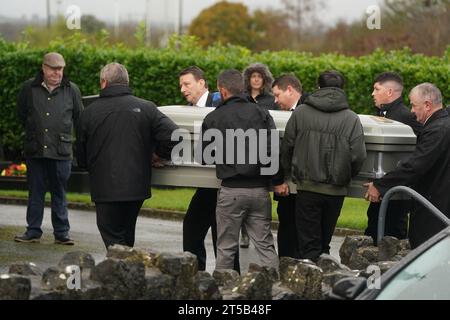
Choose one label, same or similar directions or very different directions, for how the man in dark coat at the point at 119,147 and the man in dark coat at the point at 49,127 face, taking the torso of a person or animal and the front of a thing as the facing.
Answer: very different directions

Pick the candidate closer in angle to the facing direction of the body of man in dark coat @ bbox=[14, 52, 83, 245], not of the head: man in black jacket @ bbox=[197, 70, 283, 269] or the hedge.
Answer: the man in black jacket

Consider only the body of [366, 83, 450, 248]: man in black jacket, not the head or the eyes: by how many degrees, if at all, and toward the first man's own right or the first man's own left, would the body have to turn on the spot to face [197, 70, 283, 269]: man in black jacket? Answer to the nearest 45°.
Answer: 0° — they already face them

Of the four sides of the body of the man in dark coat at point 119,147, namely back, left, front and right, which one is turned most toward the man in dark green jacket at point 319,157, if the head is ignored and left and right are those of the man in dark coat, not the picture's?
right

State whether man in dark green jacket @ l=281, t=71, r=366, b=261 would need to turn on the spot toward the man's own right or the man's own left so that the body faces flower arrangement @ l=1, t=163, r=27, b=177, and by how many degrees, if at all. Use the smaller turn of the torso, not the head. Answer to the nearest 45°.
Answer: approximately 45° to the man's own left

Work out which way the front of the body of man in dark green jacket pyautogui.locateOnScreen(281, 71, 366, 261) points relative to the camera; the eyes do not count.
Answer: away from the camera

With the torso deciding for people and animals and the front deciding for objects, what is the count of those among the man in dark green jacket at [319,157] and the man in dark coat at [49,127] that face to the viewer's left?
0

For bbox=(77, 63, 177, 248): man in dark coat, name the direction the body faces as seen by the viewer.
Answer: away from the camera

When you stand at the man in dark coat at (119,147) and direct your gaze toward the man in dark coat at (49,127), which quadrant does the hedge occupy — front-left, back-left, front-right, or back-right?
front-right

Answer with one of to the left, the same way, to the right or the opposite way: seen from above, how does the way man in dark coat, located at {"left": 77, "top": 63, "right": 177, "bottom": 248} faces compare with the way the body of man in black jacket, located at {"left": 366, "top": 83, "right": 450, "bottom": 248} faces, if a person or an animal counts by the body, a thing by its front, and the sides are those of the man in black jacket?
to the right

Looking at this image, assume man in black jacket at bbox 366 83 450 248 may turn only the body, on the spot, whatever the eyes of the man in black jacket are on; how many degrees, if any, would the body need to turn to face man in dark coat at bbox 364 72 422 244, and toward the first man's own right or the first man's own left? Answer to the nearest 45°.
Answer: approximately 90° to the first man's own right

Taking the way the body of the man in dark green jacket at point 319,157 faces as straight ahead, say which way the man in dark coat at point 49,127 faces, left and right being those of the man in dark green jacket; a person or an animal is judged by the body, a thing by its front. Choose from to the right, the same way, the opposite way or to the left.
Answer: the opposite way

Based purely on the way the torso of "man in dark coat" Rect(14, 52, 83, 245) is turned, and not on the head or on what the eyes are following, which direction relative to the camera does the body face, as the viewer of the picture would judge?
toward the camera

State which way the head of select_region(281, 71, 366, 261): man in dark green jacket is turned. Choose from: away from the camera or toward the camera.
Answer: away from the camera

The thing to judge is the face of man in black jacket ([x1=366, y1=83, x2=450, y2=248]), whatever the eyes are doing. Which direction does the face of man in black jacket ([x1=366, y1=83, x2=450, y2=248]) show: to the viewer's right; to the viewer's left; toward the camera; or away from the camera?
to the viewer's left
